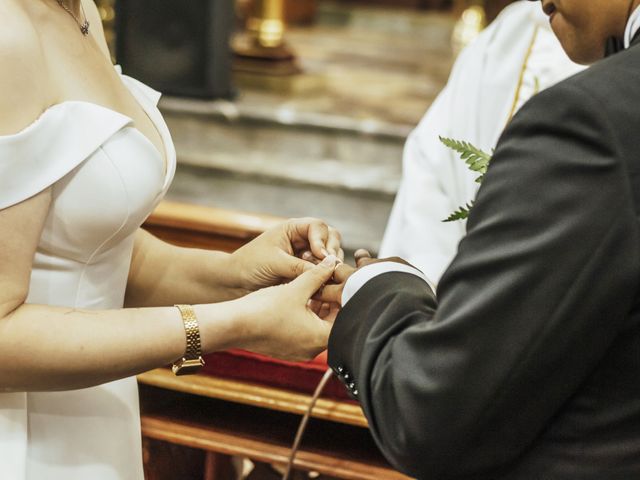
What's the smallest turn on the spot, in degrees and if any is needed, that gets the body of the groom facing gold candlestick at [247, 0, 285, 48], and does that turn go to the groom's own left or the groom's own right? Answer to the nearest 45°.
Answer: approximately 45° to the groom's own right

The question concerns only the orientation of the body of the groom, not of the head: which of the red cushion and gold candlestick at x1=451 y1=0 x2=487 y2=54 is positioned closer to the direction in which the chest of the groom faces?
the red cushion

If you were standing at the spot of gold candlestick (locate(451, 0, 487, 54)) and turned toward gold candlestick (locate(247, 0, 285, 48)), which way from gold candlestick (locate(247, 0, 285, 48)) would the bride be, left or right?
left

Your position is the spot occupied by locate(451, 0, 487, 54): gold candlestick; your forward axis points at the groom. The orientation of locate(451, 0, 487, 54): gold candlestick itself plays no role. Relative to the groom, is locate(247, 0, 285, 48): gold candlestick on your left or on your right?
right

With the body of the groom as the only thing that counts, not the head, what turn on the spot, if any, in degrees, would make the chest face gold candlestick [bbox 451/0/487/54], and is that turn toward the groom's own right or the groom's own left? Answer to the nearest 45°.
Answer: approximately 45° to the groom's own right

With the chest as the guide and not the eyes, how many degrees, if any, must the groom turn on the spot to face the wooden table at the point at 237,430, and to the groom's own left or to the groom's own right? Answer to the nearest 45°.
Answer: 0° — they already face it

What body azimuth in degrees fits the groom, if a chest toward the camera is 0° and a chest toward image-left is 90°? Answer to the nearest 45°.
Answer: approximately 135°

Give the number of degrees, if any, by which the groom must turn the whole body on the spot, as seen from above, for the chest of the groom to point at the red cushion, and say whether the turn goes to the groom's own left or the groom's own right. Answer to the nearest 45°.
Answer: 0° — they already face it

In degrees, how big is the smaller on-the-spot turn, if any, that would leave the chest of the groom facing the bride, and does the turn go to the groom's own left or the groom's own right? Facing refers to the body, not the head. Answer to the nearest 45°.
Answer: approximately 45° to the groom's own left
